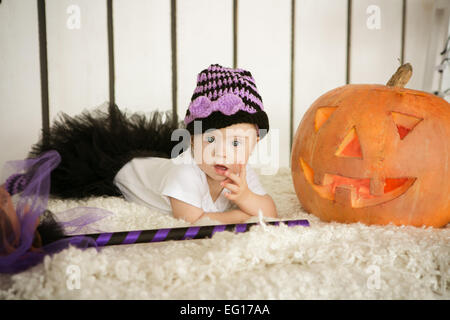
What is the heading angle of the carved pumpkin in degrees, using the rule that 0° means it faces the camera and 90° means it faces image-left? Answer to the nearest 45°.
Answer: approximately 45°
